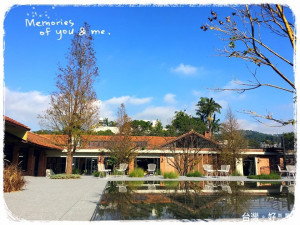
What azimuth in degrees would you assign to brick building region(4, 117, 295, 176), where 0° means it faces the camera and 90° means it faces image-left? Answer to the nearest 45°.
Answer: approximately 0°

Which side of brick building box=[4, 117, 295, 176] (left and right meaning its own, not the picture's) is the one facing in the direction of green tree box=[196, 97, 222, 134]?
back

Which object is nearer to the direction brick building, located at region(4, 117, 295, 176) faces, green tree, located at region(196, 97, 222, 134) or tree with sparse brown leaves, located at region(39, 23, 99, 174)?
the tree with sparse brown leaves
